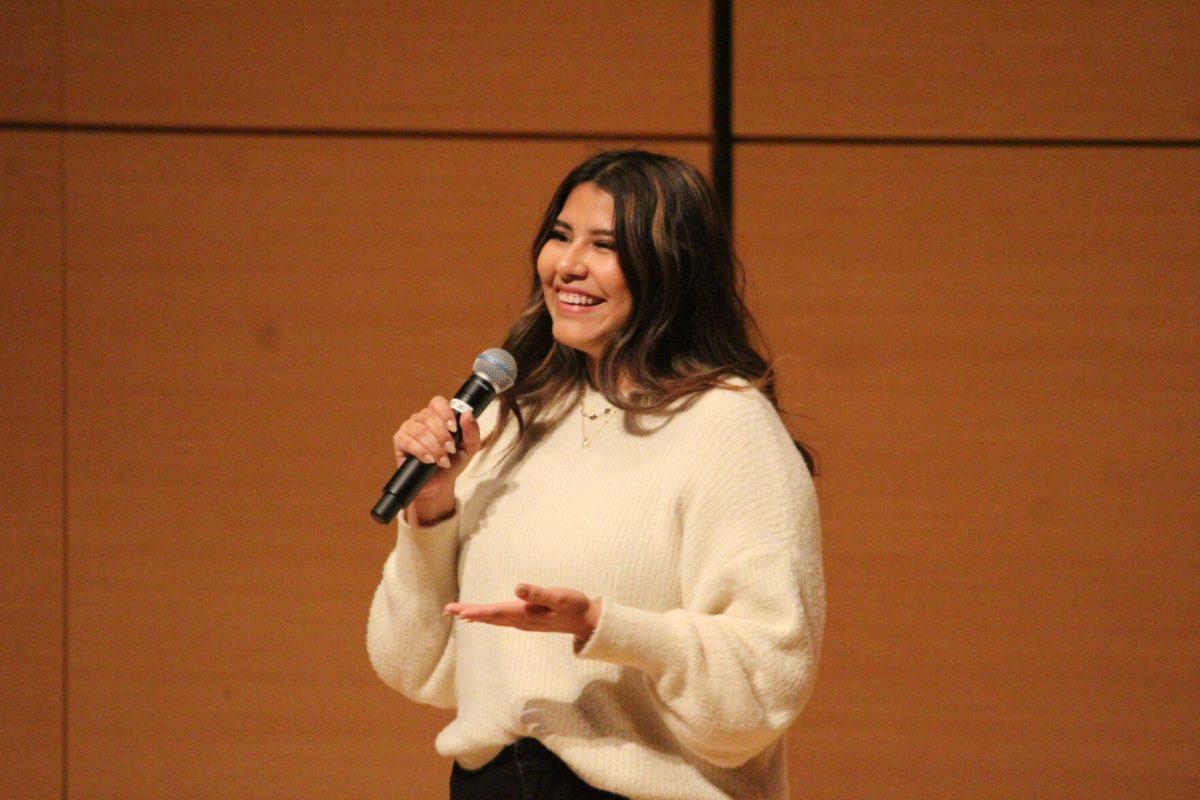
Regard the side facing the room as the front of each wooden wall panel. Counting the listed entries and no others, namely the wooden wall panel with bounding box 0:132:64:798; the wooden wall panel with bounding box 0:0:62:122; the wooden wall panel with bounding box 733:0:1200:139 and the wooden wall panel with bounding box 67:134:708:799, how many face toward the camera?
4

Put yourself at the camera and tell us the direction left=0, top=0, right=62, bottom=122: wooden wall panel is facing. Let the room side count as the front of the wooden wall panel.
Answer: facing the viewer

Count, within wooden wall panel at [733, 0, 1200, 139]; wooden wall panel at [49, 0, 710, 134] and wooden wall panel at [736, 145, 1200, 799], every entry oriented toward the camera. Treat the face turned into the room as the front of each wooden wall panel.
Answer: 3

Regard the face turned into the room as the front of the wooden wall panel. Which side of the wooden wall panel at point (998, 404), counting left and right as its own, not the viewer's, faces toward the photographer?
front

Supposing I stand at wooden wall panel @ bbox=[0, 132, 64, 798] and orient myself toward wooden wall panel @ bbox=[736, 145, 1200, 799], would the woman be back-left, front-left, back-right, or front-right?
front-right

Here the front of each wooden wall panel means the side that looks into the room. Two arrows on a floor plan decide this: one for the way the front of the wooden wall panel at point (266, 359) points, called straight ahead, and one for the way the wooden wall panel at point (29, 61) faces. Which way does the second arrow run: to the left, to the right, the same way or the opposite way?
the same way

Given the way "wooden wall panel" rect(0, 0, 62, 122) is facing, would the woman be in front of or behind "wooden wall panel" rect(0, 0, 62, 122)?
in front

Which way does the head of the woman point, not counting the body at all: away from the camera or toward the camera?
toward the camera

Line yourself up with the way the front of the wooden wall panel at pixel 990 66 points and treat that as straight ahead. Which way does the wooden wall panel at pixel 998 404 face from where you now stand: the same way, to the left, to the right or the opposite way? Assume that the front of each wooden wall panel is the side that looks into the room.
the same way

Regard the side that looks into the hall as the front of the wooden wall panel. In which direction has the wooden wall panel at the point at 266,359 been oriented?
toward the camera

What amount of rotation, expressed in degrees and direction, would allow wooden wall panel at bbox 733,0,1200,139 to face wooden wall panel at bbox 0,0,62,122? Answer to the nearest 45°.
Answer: approximately 90° to its right
